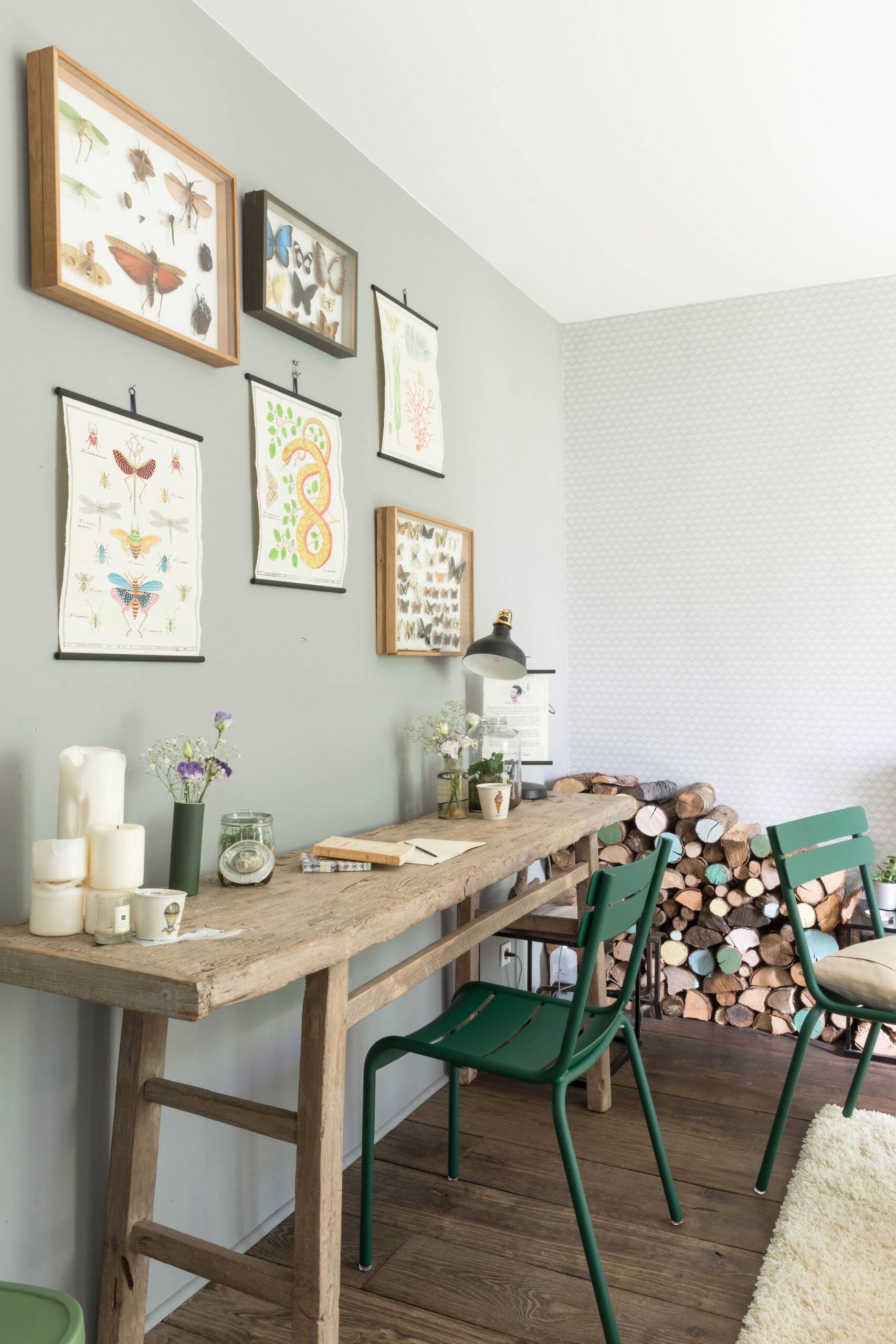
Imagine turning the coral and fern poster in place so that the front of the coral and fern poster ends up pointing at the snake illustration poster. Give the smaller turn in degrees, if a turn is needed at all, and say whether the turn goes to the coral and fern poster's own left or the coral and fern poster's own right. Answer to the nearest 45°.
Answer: approximately 90° to the coral and fern poster's own right

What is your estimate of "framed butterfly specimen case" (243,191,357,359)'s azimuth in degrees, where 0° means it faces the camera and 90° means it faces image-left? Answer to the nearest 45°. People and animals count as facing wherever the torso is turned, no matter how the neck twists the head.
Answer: approximately 315°

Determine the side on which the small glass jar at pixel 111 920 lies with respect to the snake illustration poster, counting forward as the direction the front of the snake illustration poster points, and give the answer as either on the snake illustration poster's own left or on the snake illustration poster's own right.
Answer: on the snake illustration poster's own right

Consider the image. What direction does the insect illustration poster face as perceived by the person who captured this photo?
facing the viewer and to the right of the viewer

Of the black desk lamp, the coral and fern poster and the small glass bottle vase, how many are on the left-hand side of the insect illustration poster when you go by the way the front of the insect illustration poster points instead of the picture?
3

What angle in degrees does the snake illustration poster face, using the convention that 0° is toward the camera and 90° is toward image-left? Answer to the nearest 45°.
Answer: approximately 315°

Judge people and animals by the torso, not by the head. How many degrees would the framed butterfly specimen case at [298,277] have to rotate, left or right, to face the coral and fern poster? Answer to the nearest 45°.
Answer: approximately 90° to its left

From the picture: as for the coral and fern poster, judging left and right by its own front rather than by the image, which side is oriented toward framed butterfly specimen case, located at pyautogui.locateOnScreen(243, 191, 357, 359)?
right

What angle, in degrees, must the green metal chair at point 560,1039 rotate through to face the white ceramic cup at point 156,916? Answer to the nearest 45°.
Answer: approximately 90° to its left

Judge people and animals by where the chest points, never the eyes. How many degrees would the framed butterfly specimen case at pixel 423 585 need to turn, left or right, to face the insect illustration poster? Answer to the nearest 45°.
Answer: approximately 90° to its right

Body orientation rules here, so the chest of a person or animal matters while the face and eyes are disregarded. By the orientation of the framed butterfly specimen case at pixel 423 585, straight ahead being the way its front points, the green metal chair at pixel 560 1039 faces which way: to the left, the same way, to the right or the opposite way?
the opposite way
